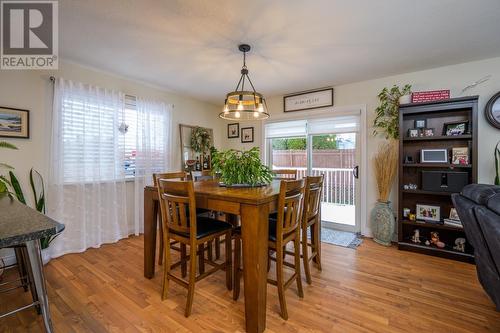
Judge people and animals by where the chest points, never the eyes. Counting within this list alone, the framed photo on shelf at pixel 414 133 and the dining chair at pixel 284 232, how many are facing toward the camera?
1

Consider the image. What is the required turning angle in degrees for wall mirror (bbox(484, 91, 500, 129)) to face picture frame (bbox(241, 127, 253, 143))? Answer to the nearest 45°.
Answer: approximately 90° to its right

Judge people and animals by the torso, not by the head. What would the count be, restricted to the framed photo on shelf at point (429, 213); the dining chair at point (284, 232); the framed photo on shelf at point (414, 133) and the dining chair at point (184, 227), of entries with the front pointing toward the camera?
2

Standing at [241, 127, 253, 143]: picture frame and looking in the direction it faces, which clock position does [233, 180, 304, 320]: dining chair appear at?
The dining chair is roughly at 12 o'clock from the picture frame.

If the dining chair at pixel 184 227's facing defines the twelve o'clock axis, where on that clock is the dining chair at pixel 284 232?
the dining chair at pixel 284 232 is roughly at 2 o'clock from the dining chair at pixel 184 227.

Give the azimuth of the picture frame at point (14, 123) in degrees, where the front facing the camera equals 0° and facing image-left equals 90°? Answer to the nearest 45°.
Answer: approximately 315°

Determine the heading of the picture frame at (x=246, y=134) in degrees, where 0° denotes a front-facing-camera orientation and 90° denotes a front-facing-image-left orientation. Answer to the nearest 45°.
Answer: approximately 0°

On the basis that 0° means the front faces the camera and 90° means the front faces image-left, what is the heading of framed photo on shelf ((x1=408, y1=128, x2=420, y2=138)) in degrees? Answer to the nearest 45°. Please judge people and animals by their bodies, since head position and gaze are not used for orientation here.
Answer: approximately 0°
